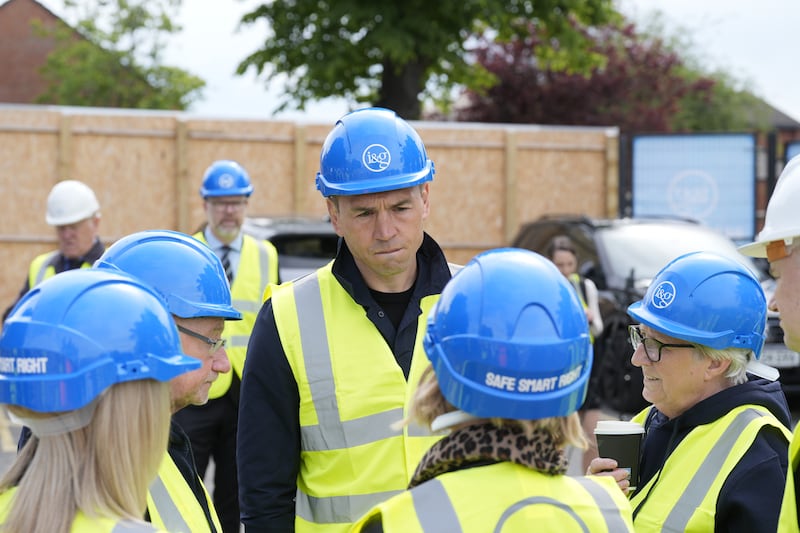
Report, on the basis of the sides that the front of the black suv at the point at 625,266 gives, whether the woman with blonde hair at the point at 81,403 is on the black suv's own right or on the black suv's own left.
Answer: on the black suv's own right

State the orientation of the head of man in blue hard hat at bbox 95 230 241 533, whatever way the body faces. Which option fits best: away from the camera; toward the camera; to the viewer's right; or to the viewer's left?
to the viewer's right

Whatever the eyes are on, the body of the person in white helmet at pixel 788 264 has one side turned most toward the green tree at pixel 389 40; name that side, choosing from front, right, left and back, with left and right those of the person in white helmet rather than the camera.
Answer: right

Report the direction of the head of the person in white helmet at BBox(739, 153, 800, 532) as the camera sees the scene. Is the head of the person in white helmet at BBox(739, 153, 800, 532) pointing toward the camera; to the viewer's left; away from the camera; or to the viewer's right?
to the viewer's left

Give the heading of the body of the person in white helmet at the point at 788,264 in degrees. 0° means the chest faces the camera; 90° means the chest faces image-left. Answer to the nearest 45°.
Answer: approximately 90°

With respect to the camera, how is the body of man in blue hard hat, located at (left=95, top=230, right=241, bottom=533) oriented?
to the viewer's right

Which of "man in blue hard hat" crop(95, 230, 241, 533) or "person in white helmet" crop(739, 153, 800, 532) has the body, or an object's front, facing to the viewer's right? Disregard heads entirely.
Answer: the man in blue hard hat

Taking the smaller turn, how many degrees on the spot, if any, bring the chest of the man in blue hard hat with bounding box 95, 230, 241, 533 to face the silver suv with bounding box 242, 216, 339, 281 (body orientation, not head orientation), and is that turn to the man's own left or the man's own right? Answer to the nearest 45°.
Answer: approximately 90° to the man's own left

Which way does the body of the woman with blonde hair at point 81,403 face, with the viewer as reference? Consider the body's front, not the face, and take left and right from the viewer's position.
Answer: facing away from the viewer and to the right of the viewer

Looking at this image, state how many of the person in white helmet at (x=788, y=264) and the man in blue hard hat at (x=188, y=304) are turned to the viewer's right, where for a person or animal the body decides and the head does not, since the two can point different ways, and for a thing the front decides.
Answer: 1
